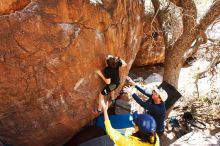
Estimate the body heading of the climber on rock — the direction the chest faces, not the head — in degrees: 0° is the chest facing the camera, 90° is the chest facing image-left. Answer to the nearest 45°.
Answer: approximately 135°
